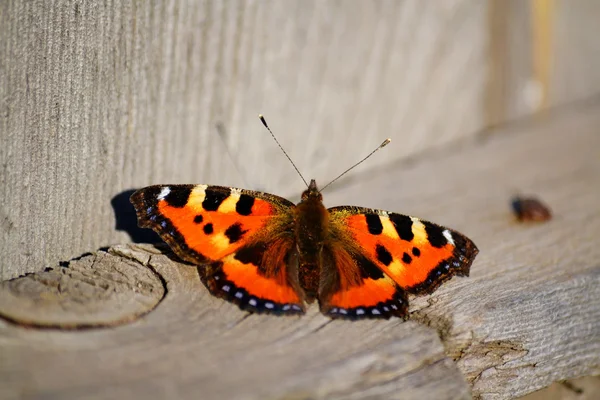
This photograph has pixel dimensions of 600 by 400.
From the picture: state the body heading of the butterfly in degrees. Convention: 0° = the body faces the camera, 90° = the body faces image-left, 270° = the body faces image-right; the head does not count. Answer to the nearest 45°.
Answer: approximately 180°
